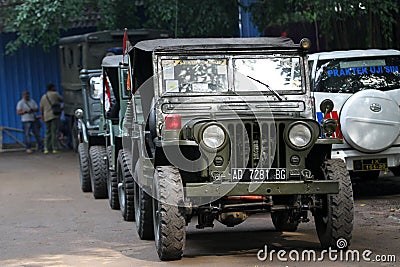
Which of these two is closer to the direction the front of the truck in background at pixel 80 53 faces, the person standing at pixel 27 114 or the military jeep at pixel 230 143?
the military jeep

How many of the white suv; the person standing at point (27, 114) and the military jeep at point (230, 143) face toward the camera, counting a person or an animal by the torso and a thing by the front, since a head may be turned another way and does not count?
2

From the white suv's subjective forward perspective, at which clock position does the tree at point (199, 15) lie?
The tree is roughly at 11 o'clock from the white suv.

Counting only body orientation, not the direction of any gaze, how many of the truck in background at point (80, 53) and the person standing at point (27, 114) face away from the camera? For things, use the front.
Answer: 0

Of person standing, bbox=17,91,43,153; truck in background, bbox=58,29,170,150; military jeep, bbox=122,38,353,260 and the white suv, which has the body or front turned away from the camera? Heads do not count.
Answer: the white suv

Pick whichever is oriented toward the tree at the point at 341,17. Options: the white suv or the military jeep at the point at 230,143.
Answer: the white suv

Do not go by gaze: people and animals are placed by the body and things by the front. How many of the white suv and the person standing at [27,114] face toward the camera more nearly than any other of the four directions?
1

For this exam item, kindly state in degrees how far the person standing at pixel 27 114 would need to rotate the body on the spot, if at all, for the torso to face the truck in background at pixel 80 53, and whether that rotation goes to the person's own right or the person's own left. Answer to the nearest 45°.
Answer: approximately 45° to the person's own left

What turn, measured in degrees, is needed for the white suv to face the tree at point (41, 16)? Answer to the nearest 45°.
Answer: approximately 45° to its left

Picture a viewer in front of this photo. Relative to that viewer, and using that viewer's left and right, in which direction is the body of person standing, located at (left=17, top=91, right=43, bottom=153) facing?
facing the viewer

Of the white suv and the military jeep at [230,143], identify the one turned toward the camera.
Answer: the military jeep

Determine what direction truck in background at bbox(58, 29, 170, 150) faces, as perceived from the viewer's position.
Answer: facing the viewer and to the right of the viewer

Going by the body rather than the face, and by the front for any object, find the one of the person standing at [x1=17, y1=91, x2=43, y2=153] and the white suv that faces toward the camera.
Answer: the person standing

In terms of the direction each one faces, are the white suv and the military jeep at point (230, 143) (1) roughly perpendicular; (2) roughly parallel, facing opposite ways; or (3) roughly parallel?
roughly parallel, facing opposite ways

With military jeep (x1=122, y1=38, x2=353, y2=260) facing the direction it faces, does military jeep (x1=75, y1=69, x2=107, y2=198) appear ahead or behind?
behind

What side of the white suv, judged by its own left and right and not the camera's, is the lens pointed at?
back

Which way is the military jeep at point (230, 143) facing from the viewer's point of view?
toward the camera

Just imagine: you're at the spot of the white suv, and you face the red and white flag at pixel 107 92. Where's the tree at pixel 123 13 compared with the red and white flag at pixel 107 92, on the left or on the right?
right
